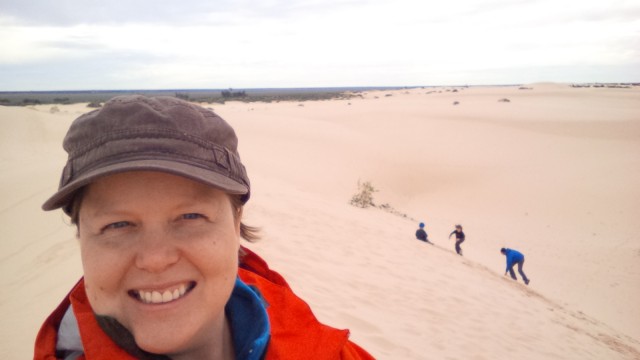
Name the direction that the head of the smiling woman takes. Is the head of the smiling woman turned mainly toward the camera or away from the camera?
toward the camera

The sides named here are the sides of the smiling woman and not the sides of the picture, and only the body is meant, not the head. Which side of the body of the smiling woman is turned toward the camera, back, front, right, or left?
front
